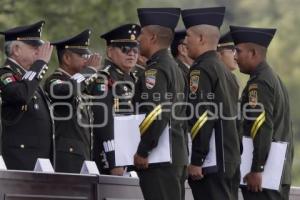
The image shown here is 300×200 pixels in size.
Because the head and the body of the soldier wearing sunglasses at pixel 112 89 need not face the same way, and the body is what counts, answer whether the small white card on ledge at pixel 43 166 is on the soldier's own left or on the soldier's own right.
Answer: on the soldier's own right

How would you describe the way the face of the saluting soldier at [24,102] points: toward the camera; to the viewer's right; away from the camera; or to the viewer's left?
to the viewer's right

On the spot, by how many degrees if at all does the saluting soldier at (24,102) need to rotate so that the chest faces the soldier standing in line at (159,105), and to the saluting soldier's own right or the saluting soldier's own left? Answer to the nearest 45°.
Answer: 0° — they already face them

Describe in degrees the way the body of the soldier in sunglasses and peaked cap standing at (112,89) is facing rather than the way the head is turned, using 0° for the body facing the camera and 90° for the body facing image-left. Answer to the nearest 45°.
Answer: approximately 315°
